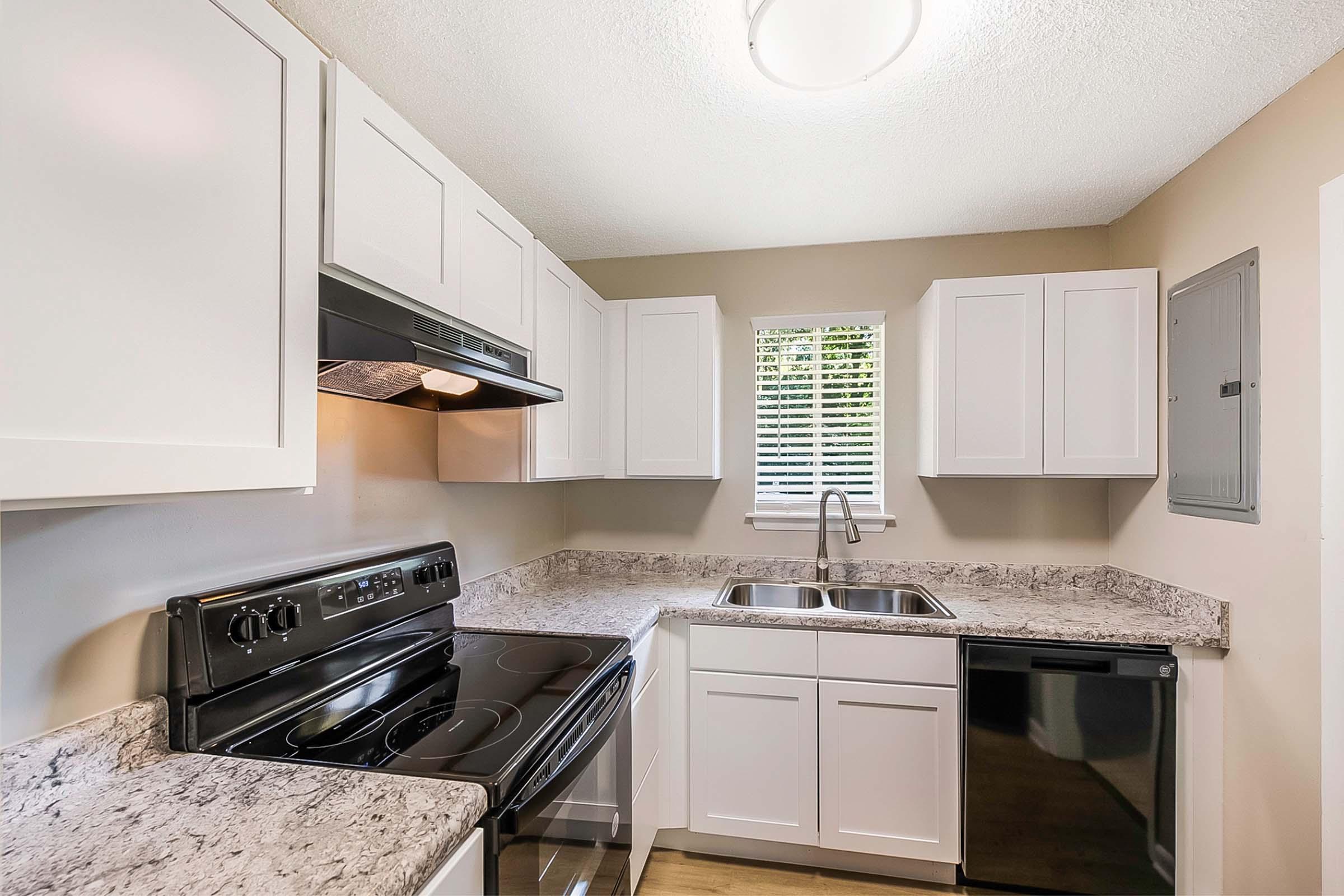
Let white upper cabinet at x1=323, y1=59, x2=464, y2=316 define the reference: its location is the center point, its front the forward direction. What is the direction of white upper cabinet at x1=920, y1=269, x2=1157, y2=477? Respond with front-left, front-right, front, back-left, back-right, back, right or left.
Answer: front-left

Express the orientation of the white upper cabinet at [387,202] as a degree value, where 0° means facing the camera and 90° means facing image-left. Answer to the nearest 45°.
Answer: approximately 315°

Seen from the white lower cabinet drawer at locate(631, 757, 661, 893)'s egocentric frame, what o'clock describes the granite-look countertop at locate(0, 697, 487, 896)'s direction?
The granite-look countertop is roughly at 4 o'clock from the white lower cabinet drawer.

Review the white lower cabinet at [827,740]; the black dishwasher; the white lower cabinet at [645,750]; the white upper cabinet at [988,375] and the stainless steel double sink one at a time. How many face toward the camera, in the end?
4

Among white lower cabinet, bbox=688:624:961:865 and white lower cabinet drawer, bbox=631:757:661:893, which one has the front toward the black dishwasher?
white lower cabinet drawer, bbox=631:757:661:893

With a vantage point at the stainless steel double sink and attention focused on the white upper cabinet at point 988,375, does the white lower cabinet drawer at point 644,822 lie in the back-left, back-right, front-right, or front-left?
back-right

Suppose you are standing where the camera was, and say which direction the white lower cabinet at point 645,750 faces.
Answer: facing to the right of the viewer
